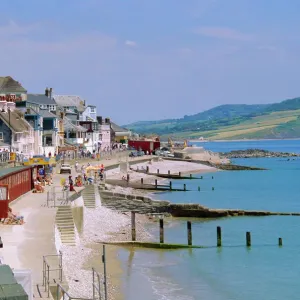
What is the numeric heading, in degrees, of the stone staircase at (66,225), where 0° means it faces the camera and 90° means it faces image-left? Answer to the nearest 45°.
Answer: approximately 0°
